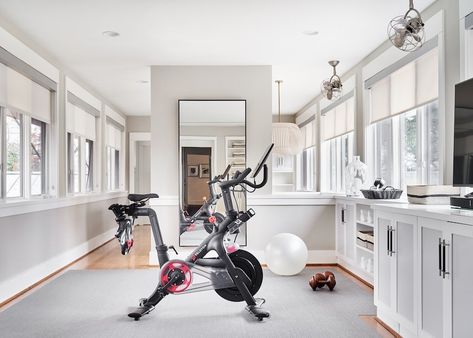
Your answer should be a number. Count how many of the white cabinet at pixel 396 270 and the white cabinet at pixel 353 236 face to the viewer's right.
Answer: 0

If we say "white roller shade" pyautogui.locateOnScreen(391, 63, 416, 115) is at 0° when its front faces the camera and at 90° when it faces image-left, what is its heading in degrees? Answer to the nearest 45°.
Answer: approximately 45°

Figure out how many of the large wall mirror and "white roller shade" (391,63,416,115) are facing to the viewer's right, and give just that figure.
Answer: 0

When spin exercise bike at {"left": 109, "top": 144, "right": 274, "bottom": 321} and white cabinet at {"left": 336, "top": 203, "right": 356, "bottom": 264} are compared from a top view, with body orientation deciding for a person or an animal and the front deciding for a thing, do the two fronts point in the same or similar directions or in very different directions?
very different directions

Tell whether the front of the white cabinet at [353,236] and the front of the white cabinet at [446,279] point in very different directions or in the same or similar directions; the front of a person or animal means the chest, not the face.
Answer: same or similar directions

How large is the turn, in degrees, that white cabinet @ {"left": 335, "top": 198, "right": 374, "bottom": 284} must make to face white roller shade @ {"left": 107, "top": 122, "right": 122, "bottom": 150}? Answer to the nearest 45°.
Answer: approximately 90° to its right

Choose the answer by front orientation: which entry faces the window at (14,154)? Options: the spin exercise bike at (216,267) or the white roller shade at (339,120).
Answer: the white roller shade

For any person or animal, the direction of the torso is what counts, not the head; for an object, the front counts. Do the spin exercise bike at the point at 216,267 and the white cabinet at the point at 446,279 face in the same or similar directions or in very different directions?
very different directions

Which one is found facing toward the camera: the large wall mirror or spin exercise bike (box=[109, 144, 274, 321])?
the large wall mirror

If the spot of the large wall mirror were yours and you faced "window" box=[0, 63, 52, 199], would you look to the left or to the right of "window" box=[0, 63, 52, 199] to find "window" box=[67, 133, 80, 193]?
right

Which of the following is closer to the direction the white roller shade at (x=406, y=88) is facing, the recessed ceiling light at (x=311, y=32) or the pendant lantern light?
the recessed ceiling light

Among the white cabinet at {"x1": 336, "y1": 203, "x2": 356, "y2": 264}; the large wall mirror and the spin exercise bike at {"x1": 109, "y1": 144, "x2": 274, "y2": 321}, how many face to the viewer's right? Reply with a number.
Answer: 1

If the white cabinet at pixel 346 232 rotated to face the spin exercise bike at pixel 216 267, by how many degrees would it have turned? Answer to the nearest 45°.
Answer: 0° — it already faces it

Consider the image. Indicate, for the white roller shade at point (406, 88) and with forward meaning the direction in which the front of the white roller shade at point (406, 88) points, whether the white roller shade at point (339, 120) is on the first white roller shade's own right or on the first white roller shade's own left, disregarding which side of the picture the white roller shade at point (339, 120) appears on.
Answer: on the first white roller shade's own right

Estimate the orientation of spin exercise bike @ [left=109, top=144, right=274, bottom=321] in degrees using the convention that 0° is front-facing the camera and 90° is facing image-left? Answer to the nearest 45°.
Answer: approximately 270°

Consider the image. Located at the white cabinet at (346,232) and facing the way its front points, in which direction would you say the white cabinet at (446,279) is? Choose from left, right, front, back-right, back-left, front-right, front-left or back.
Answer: front-left

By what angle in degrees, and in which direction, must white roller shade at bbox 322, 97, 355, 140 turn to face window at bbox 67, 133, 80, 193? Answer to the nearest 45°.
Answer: approximately 45° to its right

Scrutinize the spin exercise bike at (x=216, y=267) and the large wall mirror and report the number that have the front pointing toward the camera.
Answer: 1

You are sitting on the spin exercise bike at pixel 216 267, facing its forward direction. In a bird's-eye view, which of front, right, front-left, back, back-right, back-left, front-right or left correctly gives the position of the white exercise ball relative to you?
front-left

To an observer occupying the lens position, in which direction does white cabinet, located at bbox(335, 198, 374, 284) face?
facing the viewer and to the left of the viewer
